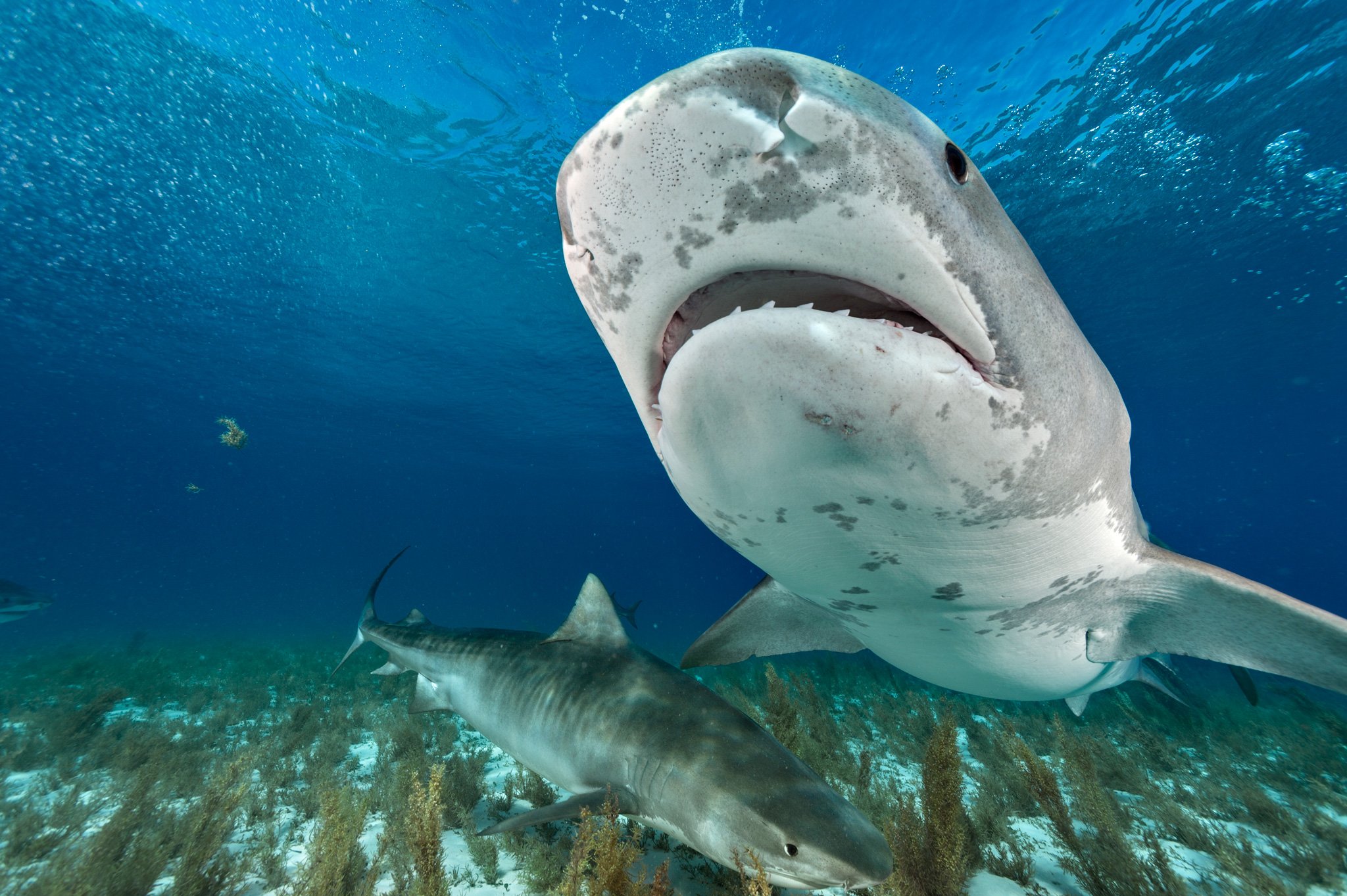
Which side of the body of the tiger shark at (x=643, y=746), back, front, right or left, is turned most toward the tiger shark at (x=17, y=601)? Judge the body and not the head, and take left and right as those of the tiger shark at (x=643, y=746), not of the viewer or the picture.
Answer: back

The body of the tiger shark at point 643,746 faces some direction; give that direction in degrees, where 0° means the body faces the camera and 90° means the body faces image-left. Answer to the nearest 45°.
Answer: approximately 315°
